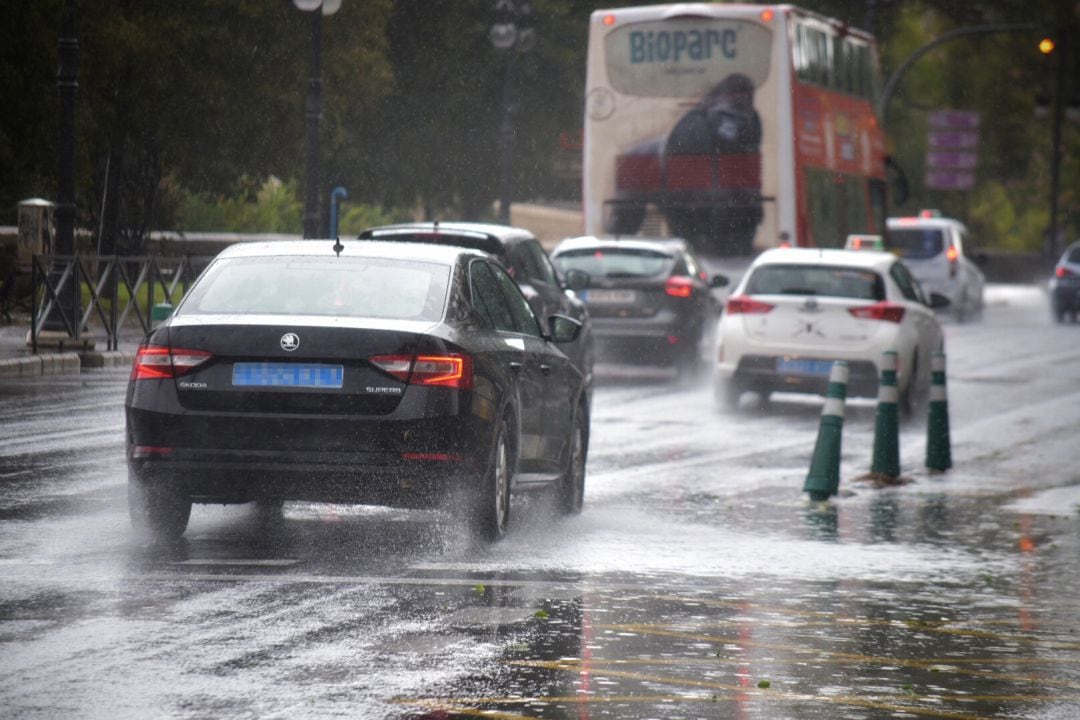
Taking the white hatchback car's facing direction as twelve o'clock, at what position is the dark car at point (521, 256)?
The dark car is roughly at 8 o'clock from the white hatchback car.

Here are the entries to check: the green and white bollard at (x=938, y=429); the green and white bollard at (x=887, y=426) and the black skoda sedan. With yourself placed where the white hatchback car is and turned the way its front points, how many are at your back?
3

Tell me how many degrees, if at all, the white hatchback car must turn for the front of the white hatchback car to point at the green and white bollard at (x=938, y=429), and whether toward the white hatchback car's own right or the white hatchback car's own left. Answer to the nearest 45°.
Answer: approximately 180°

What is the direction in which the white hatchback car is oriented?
away from the camera

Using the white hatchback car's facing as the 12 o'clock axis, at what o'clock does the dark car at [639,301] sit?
The dark car is roughly at 11 o'clock from the white hatchback car.

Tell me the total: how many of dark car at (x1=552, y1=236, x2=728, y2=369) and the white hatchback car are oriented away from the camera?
2

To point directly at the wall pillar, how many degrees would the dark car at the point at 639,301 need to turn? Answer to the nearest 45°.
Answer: approximately 90° to its left

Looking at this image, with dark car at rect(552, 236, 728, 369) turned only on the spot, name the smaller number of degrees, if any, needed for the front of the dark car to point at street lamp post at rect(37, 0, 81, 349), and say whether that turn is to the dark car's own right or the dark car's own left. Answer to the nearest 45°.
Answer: approximately 90° to the dark car's own left

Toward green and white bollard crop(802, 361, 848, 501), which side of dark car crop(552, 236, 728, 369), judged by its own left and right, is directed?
back

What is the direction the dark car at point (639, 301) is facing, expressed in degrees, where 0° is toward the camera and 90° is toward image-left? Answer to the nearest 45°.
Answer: approximately 180°
